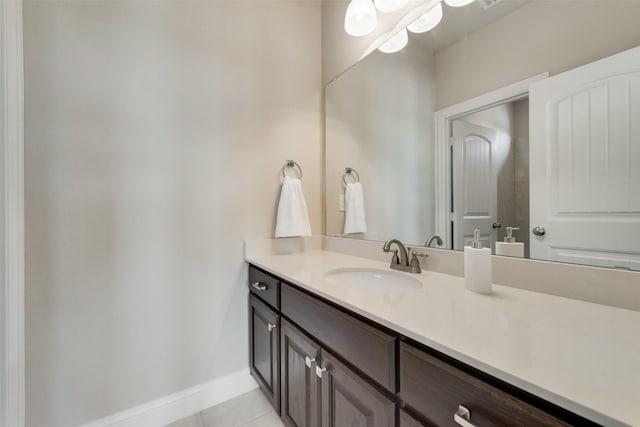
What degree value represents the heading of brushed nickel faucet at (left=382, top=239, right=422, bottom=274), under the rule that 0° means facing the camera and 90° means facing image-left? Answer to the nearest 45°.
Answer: approximately 45°

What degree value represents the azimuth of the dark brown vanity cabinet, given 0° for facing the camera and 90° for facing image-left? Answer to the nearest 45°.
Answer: approximately 45°

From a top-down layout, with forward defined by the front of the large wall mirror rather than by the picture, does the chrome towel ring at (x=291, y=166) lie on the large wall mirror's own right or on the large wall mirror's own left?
on the large wall mirror's own right

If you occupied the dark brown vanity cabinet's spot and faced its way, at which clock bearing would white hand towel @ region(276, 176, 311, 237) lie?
The white hand towel is roughly at 3 o'clock from the dark brown vanity cabinet.

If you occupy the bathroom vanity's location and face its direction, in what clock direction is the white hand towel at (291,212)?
The white hand towel is roughly at 3 o'clock from the bathroom vanity.

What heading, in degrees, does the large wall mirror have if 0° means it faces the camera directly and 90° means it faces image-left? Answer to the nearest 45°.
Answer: approximately 45°
